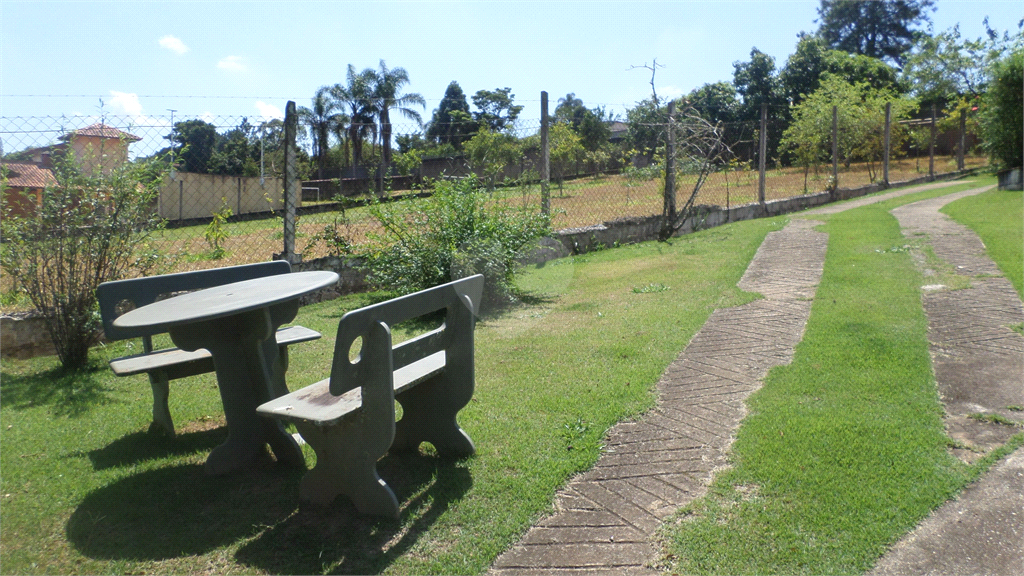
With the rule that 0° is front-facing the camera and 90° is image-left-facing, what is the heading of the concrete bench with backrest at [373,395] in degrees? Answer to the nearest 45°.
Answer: approximately 135°

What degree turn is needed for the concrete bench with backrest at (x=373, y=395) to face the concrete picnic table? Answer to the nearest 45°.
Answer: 0° — it already faces it

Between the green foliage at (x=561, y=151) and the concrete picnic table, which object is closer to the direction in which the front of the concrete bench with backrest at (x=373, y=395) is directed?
the concrete picnic table

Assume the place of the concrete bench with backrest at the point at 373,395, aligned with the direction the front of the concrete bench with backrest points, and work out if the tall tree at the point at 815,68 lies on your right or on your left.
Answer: on your right

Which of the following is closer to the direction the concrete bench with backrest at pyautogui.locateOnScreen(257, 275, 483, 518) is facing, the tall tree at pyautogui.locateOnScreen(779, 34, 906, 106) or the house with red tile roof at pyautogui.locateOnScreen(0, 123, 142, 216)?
the house with red tile roof

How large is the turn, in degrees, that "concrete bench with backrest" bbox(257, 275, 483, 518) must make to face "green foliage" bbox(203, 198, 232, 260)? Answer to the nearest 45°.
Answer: approximately 45° to its right

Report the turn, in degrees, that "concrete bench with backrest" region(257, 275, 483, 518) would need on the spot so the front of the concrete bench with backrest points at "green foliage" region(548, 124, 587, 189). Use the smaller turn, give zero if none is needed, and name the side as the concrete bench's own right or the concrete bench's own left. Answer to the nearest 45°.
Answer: approximately 45° to the concrete bench's own right

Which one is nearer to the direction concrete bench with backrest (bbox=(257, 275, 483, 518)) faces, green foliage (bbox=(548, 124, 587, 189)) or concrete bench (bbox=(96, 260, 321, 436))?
the concrete bench
